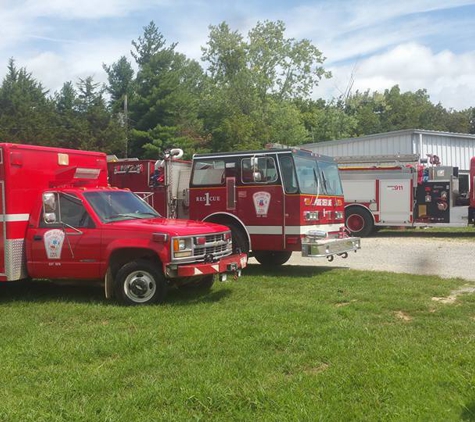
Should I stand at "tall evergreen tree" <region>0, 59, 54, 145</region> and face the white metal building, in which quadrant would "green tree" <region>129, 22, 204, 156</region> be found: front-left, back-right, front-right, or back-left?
front-left

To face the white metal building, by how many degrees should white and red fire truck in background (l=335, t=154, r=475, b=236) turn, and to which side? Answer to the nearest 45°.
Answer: approximately 90° to its left

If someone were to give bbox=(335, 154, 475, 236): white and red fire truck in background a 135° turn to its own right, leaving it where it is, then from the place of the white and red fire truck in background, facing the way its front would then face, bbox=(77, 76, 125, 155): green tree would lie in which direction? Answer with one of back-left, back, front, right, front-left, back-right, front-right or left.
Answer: right

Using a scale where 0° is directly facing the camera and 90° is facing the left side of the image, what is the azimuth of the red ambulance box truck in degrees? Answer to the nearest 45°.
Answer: approximately 315°

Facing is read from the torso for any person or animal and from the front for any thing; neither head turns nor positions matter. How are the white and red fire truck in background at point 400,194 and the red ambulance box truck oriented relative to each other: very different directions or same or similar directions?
same or similar directions

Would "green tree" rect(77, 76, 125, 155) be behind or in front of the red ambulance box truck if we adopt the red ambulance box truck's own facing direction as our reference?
behind

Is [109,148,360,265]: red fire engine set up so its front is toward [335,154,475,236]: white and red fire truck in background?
no

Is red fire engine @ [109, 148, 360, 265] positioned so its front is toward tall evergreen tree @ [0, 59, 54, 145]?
no

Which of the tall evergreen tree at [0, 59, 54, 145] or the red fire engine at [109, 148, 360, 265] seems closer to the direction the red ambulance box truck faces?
the red fire engine

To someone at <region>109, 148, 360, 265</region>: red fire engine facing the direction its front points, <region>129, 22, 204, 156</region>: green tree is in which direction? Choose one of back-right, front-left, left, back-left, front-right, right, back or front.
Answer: back-left

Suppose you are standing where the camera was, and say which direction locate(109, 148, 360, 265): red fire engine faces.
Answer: facing the viewer and to the right of the viewer

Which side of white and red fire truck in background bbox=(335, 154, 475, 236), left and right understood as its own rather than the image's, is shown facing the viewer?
right

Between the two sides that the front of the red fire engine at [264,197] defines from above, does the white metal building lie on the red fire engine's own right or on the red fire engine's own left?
on the red fire engine's own left

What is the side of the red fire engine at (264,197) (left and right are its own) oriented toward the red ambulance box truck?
right

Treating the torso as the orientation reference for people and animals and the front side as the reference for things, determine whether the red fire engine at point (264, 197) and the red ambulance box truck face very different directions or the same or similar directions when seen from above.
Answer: same or similar directions

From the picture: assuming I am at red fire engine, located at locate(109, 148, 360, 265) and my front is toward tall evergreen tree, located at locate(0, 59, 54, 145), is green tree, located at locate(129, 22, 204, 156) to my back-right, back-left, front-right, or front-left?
front-right

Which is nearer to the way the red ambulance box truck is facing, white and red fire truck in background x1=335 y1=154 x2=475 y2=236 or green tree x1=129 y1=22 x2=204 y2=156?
the white and red fire truck in background
